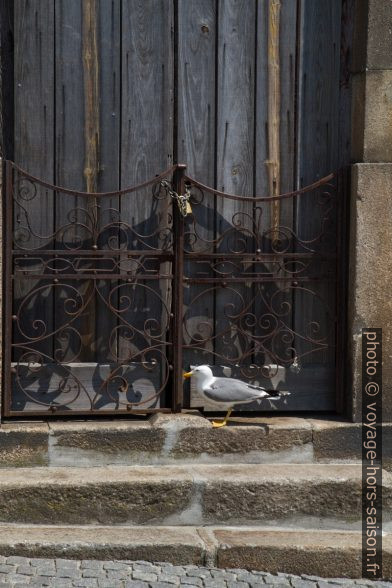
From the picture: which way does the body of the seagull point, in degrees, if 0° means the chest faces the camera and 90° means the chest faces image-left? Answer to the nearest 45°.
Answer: approximately 90°
